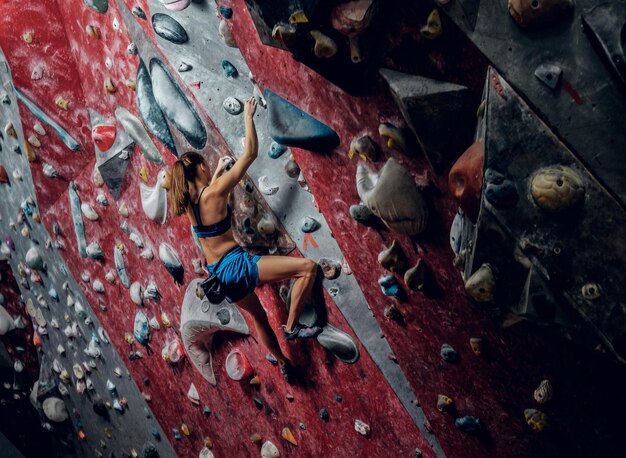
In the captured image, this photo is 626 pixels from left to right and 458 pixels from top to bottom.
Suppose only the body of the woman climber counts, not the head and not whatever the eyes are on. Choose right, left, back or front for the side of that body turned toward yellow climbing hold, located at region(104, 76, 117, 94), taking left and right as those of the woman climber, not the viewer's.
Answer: left

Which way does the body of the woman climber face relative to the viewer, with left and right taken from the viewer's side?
facing away from the viewer and to the right of the viewer

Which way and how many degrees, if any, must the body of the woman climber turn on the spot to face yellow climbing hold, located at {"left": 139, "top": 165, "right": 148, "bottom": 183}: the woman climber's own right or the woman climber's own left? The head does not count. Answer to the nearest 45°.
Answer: approximately 90° to the woman climber's own left
